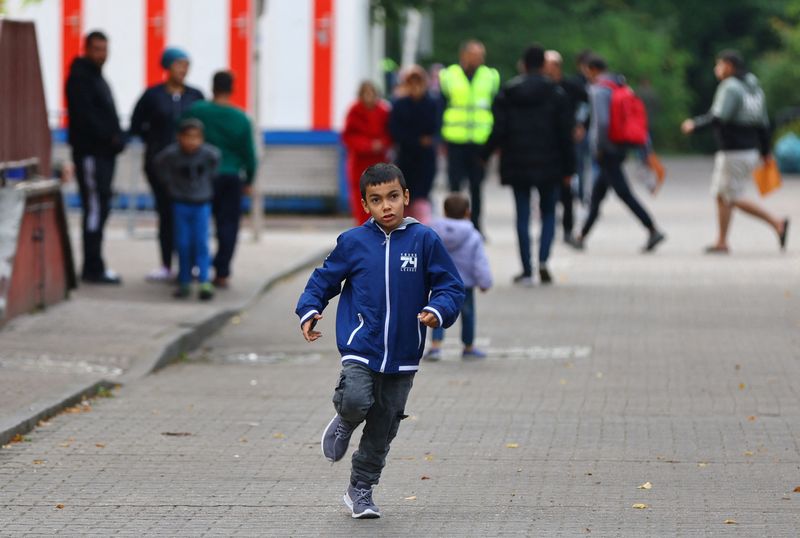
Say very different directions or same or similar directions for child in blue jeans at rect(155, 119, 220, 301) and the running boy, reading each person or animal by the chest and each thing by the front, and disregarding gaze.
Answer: same or similar directions

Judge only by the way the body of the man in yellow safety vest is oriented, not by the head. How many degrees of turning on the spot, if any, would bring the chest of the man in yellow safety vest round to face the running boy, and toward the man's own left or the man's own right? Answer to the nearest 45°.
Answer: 0° — they already face them

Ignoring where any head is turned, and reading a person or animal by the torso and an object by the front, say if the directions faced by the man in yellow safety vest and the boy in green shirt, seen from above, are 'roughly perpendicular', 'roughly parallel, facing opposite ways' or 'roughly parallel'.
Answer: roughly parallel, facing opposite ways

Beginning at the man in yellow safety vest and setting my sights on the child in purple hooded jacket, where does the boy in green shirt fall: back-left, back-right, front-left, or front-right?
front-right

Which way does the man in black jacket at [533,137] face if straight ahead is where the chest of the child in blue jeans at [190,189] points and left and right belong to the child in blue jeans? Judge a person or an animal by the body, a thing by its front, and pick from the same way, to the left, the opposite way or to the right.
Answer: the opposite way

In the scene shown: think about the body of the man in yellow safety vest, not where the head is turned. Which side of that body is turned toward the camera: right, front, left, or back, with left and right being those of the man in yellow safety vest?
front

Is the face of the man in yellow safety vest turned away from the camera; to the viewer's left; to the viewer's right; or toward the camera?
toward the camera

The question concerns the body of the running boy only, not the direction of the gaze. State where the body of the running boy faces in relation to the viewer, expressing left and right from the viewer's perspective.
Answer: facing the viewer

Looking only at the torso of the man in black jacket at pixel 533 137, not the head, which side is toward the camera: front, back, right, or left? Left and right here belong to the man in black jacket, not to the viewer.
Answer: back

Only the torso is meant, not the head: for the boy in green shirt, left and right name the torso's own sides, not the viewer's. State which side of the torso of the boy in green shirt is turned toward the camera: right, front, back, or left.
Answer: back

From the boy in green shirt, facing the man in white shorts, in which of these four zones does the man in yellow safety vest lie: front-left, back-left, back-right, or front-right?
front-left

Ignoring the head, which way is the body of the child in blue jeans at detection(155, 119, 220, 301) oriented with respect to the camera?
toward the camera

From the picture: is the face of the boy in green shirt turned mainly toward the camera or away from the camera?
away from the camera

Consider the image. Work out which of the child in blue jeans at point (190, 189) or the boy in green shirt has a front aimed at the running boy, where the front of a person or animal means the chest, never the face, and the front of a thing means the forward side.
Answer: the child in blue jeans

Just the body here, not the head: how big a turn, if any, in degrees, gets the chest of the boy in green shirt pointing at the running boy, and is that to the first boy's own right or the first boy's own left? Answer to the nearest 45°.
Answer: approximately 180°

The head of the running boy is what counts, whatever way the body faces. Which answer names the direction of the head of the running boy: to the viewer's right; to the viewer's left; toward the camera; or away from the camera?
toward the camera
